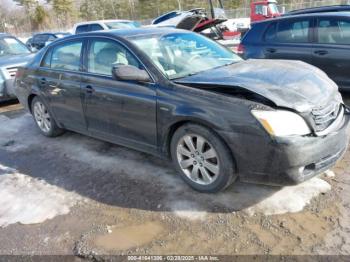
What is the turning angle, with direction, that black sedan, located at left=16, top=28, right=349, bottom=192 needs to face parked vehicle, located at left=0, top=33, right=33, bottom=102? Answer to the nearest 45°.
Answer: approximately 180°

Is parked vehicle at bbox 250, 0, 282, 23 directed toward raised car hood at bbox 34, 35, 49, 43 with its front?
no

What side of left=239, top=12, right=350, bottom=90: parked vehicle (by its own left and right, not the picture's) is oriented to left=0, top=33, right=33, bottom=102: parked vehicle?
back

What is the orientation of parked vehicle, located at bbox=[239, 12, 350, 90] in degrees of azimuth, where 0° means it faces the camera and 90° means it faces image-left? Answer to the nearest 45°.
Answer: approximately 270°

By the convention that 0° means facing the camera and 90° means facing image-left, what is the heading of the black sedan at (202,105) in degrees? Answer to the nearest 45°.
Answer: approximately 315°

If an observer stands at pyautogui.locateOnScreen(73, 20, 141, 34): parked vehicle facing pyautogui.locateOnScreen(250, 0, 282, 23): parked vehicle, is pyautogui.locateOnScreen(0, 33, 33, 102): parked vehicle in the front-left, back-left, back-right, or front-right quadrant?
back-right
